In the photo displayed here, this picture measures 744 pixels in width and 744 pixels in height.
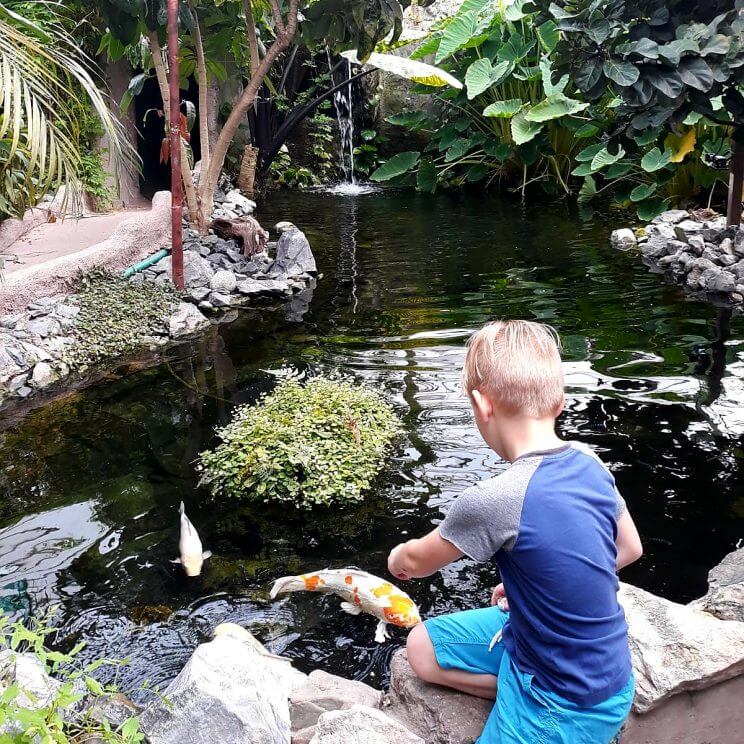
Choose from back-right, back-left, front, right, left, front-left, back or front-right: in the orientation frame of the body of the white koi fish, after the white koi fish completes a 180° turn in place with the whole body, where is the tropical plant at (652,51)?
right

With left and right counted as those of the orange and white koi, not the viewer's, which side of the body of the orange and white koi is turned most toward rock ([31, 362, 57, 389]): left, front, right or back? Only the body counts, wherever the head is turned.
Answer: back

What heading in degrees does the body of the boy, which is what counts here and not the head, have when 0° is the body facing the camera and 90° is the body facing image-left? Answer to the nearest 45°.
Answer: approximately 135°

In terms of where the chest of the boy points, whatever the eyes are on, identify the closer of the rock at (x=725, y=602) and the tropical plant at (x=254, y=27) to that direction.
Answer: the tropical plant

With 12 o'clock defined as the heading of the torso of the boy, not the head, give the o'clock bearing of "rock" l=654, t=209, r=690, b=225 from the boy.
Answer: The rock is roughly at 2 o'clock from the boy.

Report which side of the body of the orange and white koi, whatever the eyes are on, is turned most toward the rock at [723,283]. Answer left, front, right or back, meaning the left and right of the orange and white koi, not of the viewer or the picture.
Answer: left

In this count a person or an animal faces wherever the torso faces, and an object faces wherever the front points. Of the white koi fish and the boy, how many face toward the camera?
1

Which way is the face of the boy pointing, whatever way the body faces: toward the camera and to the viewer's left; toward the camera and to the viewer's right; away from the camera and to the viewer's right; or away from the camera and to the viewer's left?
away from the camera and to the viewer's left

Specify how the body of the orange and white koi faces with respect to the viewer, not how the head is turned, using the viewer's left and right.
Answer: facing the viewer and to the right of the viewer

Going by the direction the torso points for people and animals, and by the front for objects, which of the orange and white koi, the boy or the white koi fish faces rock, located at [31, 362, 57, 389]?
the boy

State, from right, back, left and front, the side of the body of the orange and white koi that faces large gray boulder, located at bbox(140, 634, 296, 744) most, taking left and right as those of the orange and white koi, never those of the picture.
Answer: right

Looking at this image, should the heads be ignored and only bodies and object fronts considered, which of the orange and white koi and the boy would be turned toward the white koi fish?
the boy

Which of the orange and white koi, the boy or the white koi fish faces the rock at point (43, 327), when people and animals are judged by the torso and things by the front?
the boy
